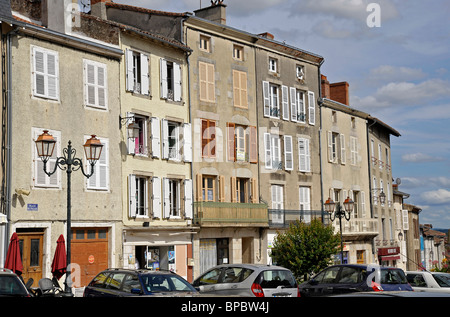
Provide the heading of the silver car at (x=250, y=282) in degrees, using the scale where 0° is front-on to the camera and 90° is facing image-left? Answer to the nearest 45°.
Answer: approximately 135°

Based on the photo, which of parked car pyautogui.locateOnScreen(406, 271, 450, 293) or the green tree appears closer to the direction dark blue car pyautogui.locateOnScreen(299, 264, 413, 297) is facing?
the green tree
